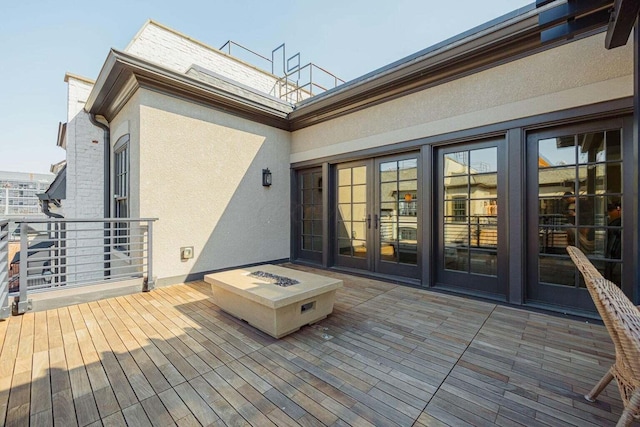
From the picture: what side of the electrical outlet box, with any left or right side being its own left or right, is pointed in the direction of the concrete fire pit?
front

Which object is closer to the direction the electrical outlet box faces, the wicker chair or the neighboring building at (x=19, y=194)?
the wicker chair

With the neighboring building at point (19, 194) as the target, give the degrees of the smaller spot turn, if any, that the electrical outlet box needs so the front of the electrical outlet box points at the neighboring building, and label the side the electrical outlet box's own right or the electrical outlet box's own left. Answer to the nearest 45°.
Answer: approximately 180°

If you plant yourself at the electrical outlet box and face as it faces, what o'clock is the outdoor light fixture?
The outdoor light fixture is roughly at 10 o'clock from the electrical outlet box.

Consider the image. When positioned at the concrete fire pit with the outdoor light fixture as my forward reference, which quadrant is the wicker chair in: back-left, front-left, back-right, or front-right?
back-right

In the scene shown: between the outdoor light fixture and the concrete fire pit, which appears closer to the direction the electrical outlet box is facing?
the concrete fire pit

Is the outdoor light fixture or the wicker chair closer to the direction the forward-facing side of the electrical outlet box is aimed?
the wicker chair

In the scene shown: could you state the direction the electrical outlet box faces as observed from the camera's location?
facing the viewer and to the right of the viewer

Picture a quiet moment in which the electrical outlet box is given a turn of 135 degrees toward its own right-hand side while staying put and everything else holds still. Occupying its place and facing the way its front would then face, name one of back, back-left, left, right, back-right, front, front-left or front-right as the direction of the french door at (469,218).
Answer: back-left
